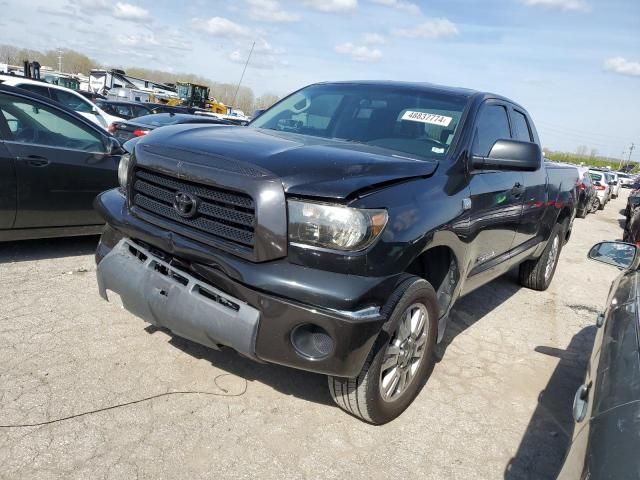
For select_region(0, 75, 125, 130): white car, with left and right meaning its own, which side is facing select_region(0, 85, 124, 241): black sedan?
right

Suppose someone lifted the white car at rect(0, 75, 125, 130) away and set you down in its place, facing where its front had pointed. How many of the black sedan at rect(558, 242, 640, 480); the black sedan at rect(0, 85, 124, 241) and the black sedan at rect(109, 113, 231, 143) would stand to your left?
0

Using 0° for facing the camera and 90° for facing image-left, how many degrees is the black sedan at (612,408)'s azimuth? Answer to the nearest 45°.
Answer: approximately 180°

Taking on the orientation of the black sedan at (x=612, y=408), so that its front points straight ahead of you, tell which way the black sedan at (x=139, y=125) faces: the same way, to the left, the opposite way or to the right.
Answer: the same way

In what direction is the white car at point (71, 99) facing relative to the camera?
to the viewer's right

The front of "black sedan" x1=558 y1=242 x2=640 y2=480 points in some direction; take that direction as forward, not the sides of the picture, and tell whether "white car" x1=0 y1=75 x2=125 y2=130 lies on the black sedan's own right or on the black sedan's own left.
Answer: on the black sedan's own left

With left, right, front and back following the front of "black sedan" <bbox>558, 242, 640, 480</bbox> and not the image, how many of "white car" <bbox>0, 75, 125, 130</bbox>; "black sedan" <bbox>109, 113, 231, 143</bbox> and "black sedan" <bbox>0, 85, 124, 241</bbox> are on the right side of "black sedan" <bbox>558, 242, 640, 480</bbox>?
0

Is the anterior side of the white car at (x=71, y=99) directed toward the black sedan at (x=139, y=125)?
no

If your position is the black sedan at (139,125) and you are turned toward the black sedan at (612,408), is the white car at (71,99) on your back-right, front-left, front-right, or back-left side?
back-right

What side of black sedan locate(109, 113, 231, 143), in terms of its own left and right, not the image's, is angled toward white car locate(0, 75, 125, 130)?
back

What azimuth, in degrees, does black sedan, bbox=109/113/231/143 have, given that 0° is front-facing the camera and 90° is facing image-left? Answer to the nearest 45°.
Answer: approximately 225°

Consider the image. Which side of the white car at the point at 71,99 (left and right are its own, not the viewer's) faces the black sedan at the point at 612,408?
right

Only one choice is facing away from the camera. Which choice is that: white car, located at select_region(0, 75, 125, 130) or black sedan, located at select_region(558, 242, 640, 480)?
the black sedan

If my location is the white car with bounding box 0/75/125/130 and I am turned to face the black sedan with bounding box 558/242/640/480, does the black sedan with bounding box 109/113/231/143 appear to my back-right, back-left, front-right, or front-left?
front-left

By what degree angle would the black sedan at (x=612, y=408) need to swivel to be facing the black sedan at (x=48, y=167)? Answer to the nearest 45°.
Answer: approximately 90° to its left
